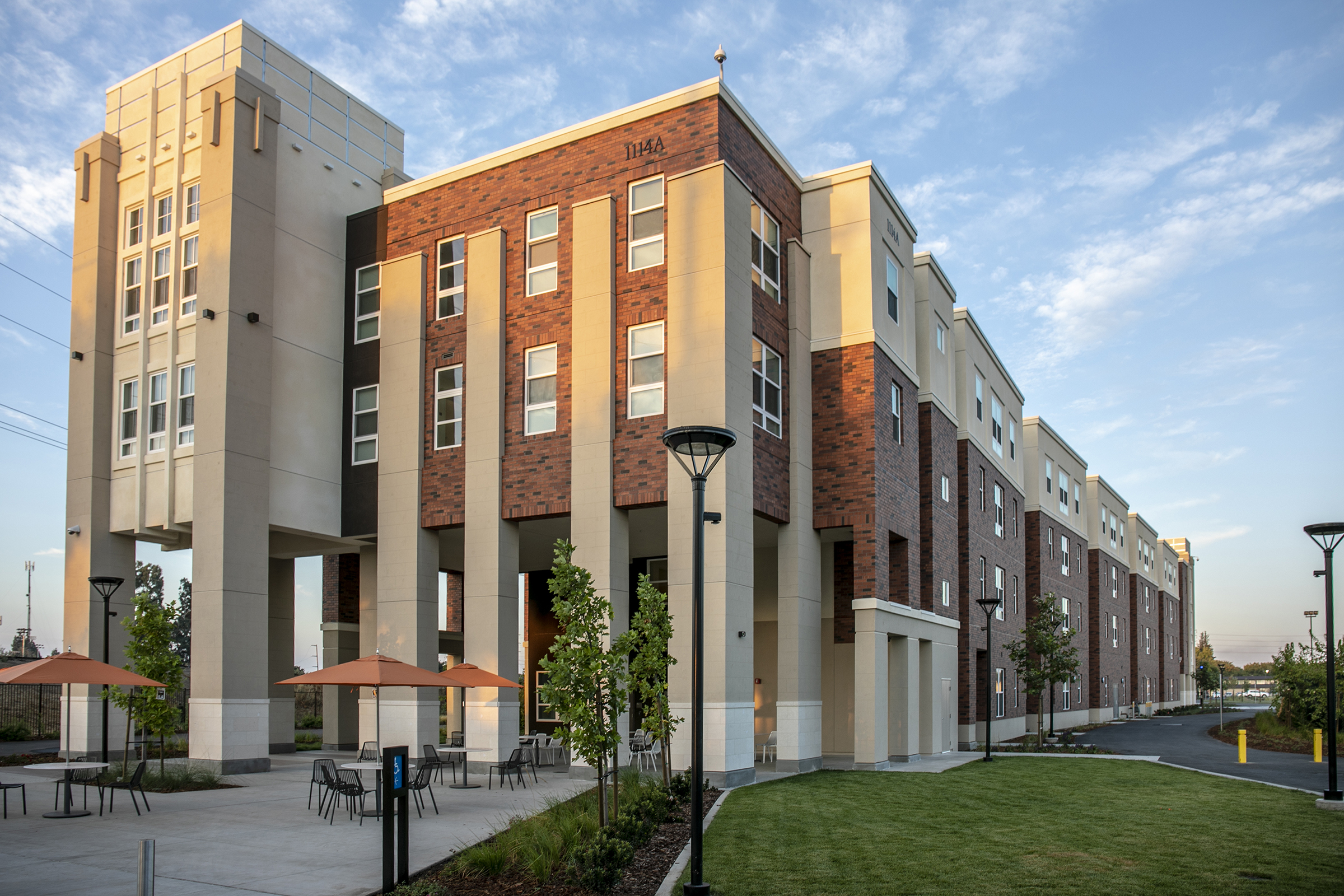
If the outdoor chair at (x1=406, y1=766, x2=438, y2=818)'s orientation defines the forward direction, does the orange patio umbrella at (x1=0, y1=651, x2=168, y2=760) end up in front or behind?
in front

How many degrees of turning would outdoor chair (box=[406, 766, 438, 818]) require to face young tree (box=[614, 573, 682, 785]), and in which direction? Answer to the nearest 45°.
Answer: approximately 180°

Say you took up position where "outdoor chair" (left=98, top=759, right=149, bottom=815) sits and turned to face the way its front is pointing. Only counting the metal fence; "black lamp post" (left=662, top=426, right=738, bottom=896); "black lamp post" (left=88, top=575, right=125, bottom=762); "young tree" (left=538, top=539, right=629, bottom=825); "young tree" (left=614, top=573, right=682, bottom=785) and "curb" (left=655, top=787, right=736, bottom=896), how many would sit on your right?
2

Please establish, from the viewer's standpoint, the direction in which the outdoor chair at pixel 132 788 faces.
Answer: facing to the left of the viewer

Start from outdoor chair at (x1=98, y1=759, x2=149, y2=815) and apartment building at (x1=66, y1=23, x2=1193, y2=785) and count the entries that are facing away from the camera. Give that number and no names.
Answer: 0

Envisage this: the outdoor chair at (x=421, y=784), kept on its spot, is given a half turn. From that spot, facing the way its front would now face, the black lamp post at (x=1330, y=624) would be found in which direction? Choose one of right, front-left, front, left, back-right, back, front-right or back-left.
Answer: front-left

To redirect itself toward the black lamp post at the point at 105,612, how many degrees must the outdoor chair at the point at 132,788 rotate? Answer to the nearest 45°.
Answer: approximately 90° to its right

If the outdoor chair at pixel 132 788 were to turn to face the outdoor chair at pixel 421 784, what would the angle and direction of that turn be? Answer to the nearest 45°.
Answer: approximately 135° to its left

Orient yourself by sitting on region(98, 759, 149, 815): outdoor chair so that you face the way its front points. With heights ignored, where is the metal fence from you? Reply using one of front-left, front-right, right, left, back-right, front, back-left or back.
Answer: right

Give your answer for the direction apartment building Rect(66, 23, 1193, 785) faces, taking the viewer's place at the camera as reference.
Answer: facing the viewer and to the left of the viewer

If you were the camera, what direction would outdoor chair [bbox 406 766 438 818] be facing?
facing away from the viewer and to the left of the viewer

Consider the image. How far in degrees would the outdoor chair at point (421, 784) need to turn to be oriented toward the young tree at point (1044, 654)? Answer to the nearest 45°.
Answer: approximately 90° to its right

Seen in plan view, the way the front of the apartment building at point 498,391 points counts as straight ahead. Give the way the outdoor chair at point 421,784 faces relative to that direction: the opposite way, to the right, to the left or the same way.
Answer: to the right
